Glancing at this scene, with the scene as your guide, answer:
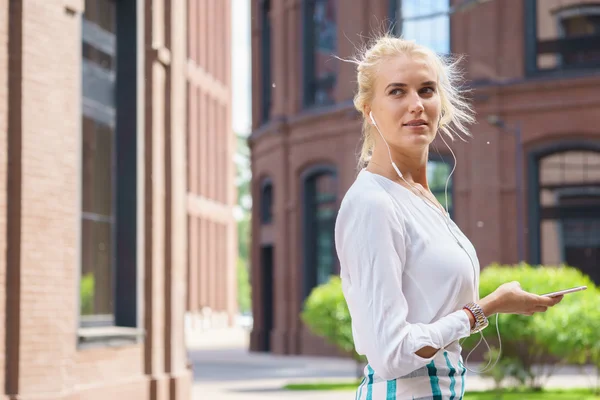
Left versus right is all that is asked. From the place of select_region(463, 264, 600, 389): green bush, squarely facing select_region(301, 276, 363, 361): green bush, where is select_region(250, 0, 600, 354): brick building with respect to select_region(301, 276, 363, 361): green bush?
right

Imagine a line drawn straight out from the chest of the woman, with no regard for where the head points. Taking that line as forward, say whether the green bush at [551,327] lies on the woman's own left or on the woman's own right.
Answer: on the woman's own left

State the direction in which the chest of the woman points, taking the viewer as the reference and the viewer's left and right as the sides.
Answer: facing to the right of the viewer
